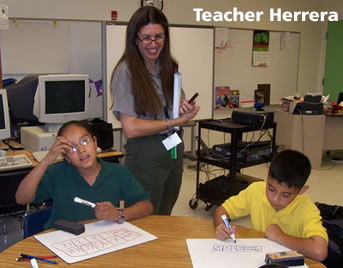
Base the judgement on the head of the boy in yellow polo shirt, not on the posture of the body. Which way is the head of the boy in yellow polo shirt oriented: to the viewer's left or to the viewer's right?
to the viewer's left

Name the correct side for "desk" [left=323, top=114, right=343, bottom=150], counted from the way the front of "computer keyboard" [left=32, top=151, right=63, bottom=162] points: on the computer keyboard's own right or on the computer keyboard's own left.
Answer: on the computer keyboard's own left

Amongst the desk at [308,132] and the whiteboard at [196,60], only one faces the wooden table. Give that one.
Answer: the whiteboard

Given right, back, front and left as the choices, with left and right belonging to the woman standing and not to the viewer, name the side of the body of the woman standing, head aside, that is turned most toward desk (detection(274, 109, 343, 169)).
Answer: left

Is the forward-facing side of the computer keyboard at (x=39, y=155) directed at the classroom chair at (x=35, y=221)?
yes

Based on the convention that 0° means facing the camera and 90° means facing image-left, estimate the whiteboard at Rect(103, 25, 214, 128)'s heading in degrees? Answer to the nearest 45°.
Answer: approximately 0°

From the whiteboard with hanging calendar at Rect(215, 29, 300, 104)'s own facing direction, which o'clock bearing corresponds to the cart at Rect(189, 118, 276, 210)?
The cart is roughly at 12 o'clock from the whiteboard with hanging calendar.

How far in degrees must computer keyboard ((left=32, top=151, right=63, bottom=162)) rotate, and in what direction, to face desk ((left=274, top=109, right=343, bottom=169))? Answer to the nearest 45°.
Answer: approximately 135° to its left
